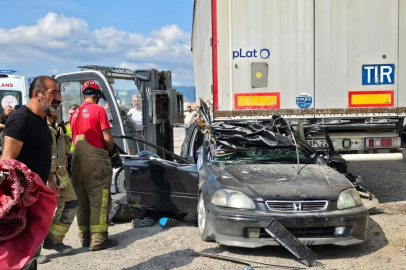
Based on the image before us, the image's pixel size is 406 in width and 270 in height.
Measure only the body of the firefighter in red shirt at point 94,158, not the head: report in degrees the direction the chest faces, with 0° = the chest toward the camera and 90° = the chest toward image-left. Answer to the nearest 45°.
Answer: approximately 225°

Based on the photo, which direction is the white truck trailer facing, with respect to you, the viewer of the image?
facing away from the viewer

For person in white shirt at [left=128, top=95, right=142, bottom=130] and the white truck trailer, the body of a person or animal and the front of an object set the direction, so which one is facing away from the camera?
the white truck trailer

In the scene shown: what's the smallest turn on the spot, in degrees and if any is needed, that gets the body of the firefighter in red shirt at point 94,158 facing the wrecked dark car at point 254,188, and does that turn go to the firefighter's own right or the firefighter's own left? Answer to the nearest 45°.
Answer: approximately 45° to the firefighter's own right

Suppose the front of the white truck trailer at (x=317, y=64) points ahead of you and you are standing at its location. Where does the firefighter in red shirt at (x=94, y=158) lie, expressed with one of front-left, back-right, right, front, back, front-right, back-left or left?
back-left

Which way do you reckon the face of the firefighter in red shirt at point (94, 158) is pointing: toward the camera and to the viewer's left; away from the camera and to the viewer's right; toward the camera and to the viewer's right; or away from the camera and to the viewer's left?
away from the camera and to the viewer's right

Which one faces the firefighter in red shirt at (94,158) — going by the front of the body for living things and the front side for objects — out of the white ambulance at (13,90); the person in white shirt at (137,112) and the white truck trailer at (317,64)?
the person in white shirt

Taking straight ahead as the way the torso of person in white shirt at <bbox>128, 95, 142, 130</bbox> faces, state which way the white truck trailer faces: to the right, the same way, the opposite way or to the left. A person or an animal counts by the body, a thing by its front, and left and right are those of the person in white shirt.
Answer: the opposite way
